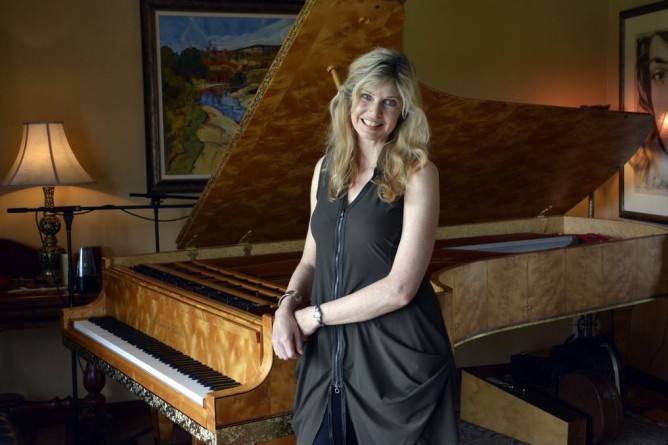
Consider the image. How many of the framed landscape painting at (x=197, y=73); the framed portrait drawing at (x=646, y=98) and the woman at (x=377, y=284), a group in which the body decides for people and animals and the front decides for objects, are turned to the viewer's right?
0

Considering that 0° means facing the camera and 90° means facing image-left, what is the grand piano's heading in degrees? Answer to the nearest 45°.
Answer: approximately 45°

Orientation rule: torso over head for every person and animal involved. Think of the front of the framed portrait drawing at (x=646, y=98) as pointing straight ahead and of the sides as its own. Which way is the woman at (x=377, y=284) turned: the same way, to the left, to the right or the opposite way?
the same way

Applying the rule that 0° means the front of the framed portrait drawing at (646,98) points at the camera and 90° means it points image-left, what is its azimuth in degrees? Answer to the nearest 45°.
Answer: approximately 45°

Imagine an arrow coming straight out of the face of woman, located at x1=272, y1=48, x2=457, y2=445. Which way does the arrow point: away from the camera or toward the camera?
toward the camera

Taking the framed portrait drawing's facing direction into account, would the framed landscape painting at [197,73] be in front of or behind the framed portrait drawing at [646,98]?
in front

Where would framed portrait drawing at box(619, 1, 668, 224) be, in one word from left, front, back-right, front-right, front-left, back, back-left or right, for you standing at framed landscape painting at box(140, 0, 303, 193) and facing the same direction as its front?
left

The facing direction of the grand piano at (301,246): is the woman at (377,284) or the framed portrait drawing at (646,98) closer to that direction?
the woman

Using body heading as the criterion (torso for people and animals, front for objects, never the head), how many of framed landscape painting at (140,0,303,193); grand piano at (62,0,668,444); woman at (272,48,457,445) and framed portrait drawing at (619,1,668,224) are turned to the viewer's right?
0

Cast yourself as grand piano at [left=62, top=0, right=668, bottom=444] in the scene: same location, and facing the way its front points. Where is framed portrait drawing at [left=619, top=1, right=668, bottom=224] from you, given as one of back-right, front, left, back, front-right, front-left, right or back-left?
back

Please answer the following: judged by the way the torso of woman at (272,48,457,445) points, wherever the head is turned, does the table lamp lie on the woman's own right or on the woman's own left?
on the woman's own right

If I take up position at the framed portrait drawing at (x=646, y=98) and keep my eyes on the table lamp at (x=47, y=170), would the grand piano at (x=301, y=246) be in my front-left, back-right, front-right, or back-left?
front-left

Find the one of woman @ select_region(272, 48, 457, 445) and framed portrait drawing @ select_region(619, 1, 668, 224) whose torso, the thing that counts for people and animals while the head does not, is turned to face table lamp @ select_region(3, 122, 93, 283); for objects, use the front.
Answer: the framed portrait drawing

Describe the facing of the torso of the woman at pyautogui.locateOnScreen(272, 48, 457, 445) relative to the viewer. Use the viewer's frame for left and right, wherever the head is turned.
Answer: facing the viewer and to the left of the viewer

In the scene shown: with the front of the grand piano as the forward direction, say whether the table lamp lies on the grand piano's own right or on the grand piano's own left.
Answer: on the grand piano's own right

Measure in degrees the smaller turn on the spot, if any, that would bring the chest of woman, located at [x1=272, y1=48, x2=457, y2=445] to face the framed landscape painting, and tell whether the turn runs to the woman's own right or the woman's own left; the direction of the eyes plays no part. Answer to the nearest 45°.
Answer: approximately 135° to the woman's own right

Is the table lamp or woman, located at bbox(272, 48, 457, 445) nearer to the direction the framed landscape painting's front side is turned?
the woman

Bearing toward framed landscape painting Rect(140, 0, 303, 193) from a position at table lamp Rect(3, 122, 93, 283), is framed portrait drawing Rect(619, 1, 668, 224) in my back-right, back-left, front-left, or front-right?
front-right

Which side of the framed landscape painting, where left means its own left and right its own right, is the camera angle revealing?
front
